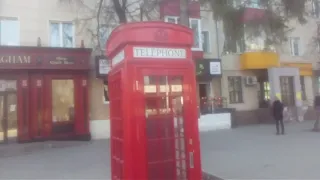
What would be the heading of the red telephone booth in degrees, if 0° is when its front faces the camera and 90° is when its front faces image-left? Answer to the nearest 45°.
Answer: approximately 0°

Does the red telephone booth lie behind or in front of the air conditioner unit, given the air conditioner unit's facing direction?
in front

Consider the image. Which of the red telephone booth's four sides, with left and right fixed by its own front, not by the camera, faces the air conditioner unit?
back

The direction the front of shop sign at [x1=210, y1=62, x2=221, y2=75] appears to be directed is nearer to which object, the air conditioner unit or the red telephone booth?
the red telephone booth

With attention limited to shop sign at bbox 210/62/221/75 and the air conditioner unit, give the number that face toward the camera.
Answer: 2

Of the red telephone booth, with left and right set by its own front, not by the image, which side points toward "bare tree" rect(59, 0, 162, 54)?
back

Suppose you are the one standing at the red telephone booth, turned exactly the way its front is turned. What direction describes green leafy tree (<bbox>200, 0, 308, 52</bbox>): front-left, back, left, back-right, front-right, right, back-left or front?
back-left
